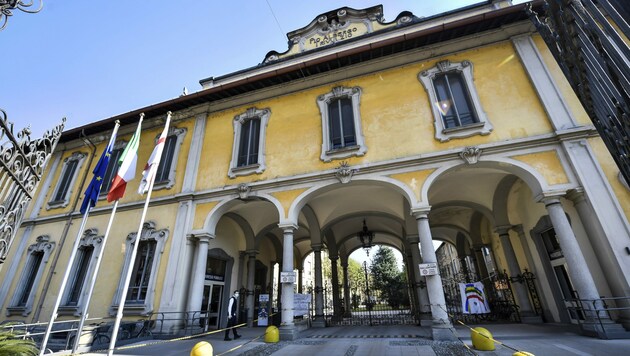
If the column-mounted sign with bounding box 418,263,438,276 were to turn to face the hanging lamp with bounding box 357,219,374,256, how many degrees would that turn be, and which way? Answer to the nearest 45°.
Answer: approximately 135° to its right

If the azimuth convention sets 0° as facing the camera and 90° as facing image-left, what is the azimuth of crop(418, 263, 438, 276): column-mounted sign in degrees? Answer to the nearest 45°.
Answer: approximately 0°

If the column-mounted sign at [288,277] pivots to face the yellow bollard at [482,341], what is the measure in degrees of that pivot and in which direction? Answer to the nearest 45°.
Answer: approximately 45° to its left

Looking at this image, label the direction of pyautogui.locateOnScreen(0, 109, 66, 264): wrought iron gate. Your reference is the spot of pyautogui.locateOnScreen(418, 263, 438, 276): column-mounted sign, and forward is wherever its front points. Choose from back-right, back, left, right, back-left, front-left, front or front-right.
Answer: front-right

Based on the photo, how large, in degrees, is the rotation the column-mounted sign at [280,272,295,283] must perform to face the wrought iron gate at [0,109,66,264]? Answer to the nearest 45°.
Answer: approximately 45° to its right

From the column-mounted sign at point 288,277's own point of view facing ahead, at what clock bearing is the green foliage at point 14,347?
The green foliage is roughly at 1 o'clock from the column-mounted sign.

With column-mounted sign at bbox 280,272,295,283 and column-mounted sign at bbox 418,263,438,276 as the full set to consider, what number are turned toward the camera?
2

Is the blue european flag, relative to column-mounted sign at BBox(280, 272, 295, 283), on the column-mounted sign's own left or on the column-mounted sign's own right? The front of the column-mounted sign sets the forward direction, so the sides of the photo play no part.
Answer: on the column-mounted sign's own right

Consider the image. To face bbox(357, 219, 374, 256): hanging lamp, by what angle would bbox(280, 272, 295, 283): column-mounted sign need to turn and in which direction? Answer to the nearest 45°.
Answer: approximately 135° to its left

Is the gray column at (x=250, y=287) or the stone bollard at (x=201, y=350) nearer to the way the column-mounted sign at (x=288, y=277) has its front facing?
the stone bollard

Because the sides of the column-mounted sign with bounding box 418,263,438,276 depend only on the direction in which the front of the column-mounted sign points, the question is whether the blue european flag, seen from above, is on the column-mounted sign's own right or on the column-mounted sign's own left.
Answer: on the column-mounted sign's own right
